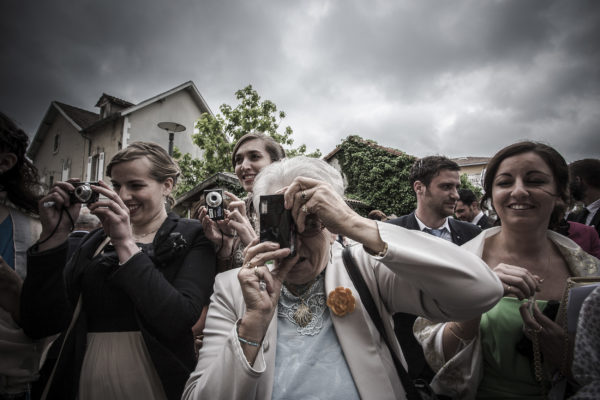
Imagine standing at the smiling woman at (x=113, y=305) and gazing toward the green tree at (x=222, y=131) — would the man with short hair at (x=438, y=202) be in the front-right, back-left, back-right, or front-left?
front-right

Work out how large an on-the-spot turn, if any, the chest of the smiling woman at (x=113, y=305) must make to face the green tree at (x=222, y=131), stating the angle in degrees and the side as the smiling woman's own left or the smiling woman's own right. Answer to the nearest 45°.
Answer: approximately 135° to the smiling woman's own right

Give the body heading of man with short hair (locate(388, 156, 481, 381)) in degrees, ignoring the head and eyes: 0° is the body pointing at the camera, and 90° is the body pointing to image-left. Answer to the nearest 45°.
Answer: approximately 315°

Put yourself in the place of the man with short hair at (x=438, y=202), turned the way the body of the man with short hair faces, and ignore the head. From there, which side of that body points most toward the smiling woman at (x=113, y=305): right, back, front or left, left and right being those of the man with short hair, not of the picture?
right

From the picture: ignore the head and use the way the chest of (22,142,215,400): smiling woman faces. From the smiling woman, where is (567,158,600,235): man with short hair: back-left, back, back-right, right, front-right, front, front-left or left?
back-left

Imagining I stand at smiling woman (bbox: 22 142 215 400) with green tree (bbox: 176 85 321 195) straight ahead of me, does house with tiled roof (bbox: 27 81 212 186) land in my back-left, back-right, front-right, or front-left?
front-left

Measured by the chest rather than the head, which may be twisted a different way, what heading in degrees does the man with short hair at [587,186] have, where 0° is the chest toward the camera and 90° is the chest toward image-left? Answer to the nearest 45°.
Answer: approximately 45°

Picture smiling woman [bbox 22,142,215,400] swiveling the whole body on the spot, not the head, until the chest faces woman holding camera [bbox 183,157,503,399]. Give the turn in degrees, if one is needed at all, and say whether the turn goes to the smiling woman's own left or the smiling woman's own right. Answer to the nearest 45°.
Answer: approximately 90° to the smiling woman's own left

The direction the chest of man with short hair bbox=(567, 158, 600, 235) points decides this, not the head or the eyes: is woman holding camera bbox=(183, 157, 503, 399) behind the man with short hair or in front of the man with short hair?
in front

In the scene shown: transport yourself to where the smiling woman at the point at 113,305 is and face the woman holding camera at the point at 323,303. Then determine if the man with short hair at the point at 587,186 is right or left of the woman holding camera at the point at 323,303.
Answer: left

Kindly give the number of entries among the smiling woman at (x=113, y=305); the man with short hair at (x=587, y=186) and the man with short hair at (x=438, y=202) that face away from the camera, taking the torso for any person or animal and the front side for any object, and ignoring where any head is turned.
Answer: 0

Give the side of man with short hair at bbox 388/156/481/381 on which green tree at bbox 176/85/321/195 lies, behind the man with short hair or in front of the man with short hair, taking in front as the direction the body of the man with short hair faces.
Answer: behind

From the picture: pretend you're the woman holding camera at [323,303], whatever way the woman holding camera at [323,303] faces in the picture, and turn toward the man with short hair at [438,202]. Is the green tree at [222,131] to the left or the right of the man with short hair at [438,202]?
left

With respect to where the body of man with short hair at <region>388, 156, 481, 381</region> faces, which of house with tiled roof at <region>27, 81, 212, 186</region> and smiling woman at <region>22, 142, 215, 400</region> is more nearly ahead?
the smiling woman
